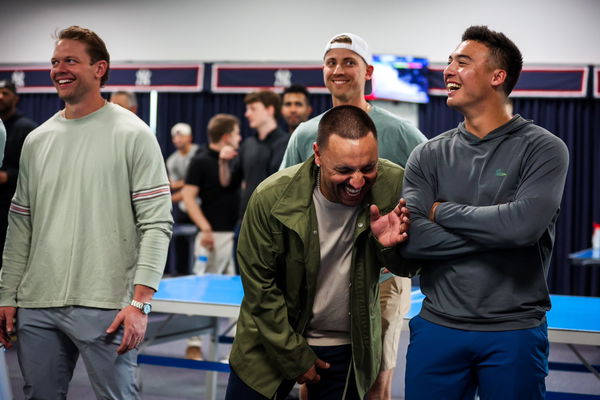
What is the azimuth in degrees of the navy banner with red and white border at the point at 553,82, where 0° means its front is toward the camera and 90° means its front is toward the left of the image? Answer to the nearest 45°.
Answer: approximately 0°

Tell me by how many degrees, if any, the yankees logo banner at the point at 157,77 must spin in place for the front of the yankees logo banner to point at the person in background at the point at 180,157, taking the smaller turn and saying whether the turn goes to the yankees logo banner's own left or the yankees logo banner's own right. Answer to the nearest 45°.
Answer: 0° — it already faces them

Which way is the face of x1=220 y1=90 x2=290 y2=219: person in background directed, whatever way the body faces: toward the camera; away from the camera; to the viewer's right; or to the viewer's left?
to the viewer's left

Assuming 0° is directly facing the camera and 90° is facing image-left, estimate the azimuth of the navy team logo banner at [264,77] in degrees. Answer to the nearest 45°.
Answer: approximately 0°

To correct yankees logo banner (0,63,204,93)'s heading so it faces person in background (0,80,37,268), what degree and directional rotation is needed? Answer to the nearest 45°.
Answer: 0° — it already faces them

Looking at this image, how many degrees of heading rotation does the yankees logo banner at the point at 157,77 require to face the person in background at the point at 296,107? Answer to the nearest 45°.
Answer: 0° — it already faces them

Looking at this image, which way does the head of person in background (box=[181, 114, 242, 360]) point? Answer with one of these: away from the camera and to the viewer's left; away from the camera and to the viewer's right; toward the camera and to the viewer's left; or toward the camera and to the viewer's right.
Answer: away from the camera and to the viewer's right
